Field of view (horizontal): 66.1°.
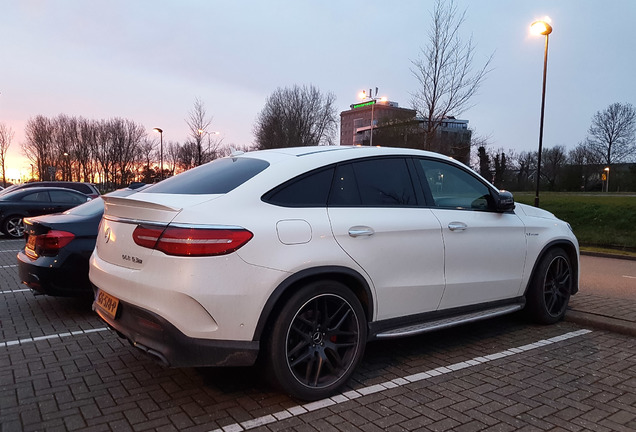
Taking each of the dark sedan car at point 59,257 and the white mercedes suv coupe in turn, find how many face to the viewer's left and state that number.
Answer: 0

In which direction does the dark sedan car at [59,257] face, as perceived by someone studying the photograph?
facing away from the viewer and to the right of the viewer

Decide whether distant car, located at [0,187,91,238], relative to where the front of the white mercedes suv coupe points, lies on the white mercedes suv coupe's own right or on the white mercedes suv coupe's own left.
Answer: on the white mercedes suv coupe's own left

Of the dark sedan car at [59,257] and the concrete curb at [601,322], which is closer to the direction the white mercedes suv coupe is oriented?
the concrete curb

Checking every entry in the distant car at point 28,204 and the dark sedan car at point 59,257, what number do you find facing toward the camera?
0

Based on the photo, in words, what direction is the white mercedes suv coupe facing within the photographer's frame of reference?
facing away from the viewer and to the right of the viewer

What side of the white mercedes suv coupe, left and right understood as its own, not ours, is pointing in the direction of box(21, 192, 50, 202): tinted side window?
left
